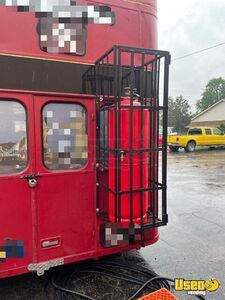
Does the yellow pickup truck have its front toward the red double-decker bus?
no
